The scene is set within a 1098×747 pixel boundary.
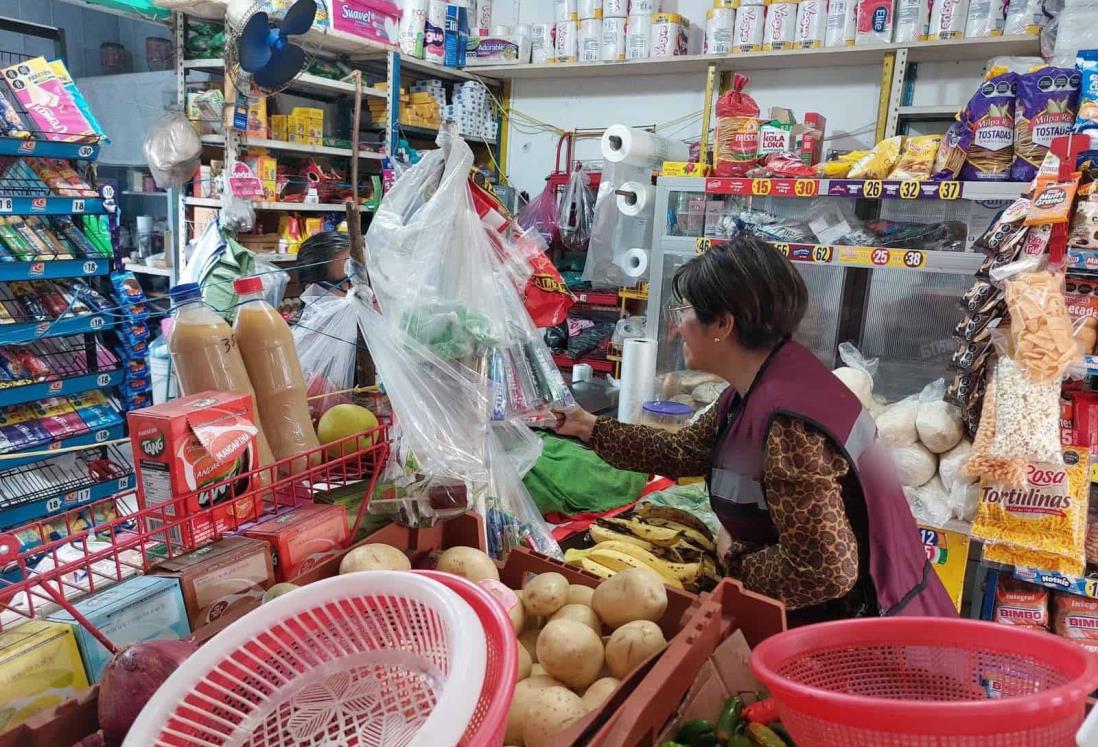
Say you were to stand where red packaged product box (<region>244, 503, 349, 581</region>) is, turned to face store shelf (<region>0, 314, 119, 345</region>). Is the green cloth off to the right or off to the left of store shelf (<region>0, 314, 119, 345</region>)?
right

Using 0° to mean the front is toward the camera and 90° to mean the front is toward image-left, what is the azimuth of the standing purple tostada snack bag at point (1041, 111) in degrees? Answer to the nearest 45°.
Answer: approximately 0°

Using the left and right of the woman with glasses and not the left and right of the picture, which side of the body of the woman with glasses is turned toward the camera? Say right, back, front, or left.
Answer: left

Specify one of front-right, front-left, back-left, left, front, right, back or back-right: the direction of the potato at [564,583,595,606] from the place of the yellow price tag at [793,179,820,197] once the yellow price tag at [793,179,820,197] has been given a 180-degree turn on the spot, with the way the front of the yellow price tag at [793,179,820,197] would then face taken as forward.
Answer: back

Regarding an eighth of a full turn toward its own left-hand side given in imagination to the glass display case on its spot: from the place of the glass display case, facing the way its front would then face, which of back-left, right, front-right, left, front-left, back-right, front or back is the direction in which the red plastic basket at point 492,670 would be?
front-right

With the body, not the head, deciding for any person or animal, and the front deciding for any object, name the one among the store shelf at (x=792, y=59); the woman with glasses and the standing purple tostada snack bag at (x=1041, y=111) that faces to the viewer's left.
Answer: the woman with glasses

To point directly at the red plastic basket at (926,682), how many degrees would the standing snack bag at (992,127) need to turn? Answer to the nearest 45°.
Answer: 0° — it already faces it

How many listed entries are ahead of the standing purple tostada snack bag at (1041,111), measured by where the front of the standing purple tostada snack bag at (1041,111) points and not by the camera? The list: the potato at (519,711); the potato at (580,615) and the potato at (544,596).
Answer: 3

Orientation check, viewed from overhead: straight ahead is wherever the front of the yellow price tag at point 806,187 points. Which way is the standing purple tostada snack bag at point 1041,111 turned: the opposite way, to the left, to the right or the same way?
the same way

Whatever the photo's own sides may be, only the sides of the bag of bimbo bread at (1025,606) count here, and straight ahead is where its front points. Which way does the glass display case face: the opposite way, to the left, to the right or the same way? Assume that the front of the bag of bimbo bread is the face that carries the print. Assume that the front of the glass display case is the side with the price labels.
the same way

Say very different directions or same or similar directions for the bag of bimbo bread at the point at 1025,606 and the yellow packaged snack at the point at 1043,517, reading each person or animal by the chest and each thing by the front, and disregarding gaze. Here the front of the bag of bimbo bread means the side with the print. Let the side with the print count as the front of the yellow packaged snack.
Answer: same or similar directions

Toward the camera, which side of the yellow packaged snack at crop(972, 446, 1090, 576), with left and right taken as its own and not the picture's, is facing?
front

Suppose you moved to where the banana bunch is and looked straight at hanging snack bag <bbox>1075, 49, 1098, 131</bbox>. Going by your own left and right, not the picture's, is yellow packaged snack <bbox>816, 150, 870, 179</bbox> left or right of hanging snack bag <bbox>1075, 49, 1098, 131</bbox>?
left

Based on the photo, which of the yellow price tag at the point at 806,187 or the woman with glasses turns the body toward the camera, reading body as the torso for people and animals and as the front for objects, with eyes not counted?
the yellow price tag

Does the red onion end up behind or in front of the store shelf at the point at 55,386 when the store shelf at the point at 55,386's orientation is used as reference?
in front

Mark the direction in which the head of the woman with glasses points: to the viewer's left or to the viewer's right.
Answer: to the viewer's left

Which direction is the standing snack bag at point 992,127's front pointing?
toward the camera

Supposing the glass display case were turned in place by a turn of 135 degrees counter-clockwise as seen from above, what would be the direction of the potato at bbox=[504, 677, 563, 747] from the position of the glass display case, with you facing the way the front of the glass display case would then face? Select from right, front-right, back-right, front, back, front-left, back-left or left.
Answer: back-right
